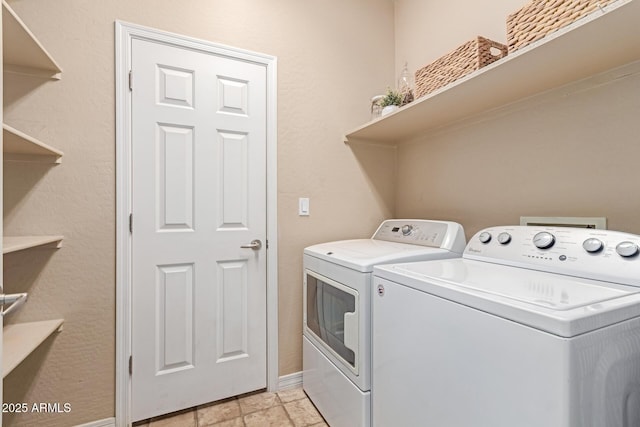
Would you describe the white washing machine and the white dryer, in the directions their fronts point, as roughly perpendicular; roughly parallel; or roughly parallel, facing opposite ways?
roughly parallel

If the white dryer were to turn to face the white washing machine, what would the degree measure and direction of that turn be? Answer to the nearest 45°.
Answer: approximately 90° to its left

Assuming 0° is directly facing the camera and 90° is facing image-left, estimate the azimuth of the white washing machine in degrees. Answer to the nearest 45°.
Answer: approximately 45°

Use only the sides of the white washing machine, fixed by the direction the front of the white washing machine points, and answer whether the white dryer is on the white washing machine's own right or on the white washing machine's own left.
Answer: on the white washing machine's own right

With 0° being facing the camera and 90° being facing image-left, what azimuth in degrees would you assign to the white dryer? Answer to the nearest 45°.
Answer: approximately 45°

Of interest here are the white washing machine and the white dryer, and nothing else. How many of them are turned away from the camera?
0

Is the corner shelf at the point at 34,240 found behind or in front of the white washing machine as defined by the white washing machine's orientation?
in front

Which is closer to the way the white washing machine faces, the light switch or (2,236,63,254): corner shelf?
the corner shelf

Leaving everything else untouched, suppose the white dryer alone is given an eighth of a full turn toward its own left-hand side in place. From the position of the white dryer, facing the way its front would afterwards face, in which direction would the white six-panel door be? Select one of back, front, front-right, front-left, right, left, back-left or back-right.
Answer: right

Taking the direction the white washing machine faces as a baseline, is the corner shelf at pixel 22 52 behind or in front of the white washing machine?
in front
